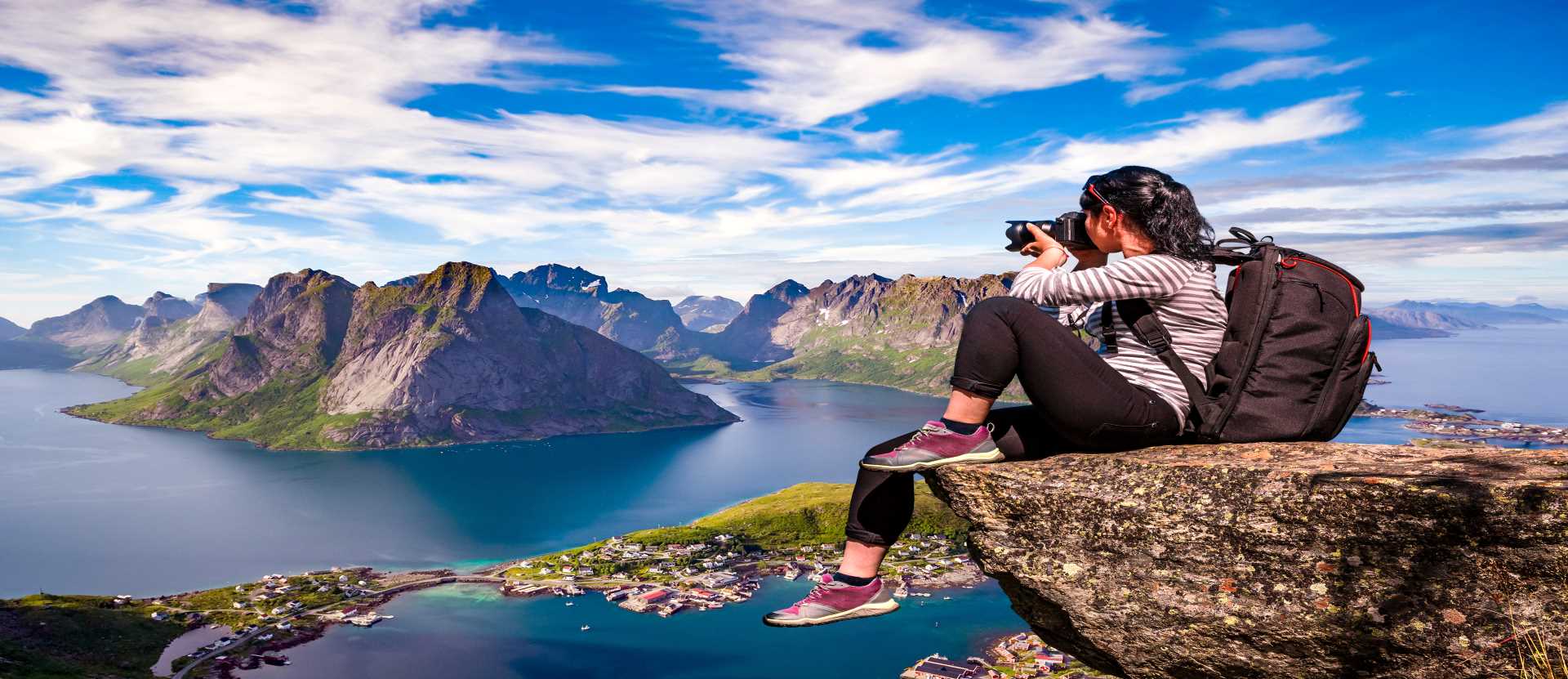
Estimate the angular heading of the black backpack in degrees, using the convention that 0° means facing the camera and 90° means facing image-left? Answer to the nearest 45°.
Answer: approximately 270°

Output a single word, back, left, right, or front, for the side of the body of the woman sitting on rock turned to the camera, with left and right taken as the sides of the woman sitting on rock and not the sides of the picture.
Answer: left
